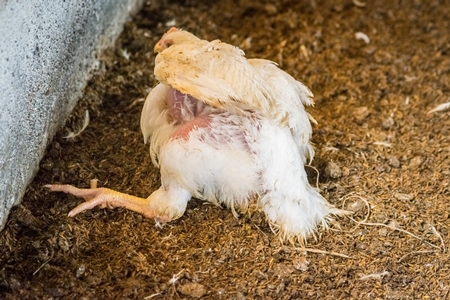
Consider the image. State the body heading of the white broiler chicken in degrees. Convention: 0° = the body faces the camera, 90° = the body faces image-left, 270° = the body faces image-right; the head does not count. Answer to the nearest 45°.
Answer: approximately 90°
